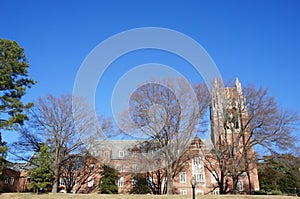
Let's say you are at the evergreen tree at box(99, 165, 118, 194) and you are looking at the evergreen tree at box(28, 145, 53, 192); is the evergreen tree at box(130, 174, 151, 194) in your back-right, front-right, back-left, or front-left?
back-left

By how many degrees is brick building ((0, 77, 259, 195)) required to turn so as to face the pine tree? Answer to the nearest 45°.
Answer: approximately 45° to its right

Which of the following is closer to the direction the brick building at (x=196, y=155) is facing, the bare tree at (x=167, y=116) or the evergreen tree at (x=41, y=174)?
the bare tree

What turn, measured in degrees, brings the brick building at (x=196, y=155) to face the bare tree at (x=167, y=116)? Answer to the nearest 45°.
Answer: approximately 45° to its right

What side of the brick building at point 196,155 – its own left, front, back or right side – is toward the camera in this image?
front
